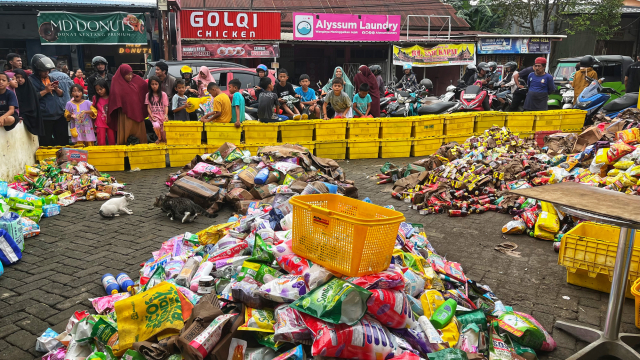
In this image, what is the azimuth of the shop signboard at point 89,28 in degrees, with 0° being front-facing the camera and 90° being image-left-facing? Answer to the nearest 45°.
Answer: approximately 0°

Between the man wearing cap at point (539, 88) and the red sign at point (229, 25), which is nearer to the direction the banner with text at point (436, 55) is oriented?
the man wearing cap

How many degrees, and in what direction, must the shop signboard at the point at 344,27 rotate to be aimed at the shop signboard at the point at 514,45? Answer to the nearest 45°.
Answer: approximately 135° to its left

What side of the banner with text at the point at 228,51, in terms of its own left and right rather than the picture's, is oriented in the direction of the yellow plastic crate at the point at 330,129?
front

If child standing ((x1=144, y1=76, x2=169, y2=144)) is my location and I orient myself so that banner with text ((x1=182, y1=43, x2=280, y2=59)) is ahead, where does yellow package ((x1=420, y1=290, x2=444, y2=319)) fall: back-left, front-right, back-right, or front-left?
back-right

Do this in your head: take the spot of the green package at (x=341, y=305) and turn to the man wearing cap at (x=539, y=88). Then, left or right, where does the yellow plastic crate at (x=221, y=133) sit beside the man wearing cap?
left

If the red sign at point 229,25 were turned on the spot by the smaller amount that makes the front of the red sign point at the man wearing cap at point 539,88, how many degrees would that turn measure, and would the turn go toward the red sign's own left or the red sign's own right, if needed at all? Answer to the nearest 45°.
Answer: approximately 45° to the red sign's own left
